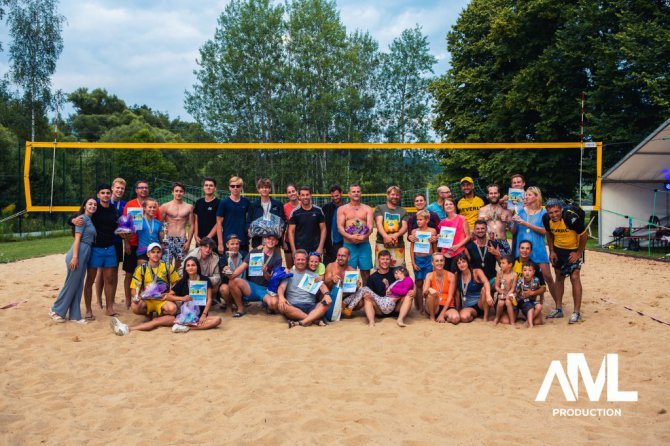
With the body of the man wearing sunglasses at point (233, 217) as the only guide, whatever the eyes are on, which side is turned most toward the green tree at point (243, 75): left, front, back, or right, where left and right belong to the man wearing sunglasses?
back

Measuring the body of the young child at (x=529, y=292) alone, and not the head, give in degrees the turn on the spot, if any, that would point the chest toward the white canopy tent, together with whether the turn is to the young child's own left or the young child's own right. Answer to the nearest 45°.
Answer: approximately 180°

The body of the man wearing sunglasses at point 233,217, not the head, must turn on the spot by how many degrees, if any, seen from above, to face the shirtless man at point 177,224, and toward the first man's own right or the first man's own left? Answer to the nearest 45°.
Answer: approximately 90° to the first man's own right

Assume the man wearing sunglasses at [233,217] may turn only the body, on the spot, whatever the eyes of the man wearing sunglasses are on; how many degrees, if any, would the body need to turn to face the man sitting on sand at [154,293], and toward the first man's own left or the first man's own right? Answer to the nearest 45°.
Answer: approximately 45° to the first man's own right

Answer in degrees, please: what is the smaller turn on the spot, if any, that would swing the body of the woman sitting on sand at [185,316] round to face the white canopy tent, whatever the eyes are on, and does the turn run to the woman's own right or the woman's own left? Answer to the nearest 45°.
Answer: approximately 90° to the woman's own left

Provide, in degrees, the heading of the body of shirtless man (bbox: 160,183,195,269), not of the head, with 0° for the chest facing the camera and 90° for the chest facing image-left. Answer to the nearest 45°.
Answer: approximately 0°
